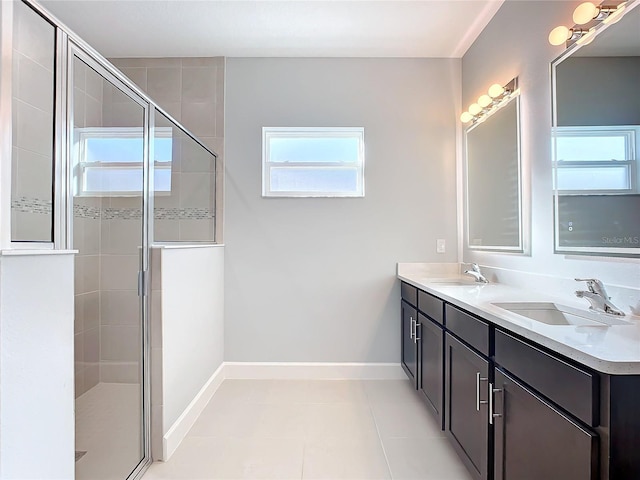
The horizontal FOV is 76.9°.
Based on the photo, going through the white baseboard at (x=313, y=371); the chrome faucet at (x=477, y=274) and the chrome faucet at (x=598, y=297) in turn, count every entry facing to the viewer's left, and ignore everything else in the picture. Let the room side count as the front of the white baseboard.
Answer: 2

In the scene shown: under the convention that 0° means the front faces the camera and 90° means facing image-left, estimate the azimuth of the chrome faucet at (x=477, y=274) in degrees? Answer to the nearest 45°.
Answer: approximately 90°

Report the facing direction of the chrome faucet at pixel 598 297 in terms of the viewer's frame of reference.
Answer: facing to the left of the viewer

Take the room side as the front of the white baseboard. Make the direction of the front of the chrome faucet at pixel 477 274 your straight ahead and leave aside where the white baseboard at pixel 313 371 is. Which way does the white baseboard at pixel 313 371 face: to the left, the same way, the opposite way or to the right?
to the left

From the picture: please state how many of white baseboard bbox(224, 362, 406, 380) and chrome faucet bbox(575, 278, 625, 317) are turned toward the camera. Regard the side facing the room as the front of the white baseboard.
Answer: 1
